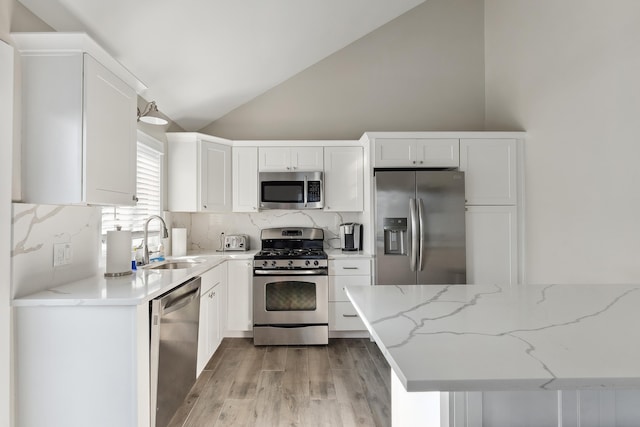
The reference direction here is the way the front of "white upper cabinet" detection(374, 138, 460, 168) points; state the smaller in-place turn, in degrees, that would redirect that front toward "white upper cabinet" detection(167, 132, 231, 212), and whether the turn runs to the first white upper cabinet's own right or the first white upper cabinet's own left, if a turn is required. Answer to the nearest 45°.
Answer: approximately 90° to the first white upper cabinet's own right

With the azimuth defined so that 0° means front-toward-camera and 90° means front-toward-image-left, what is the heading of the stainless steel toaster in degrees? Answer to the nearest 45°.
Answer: approximately 0°

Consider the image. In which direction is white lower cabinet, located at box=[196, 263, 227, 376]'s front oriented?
to the viewer's right

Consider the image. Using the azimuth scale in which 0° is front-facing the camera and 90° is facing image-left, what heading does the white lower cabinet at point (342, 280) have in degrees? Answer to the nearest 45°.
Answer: approximately 0°

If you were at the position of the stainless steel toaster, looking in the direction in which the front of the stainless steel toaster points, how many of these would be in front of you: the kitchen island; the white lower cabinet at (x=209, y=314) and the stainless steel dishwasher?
3

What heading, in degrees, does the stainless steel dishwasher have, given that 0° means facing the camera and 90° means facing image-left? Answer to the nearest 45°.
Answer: approximately 315°

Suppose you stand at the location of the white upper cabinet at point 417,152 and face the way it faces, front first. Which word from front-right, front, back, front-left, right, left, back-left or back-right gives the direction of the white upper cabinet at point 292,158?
right

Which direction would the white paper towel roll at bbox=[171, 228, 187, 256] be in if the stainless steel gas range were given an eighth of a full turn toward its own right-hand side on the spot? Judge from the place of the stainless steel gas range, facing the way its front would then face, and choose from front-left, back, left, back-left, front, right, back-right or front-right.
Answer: front-right

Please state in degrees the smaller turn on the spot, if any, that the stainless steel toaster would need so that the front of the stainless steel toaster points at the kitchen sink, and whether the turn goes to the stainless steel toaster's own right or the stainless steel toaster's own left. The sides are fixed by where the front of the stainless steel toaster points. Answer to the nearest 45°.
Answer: approximately 45° to the stainless steel toaster's own right

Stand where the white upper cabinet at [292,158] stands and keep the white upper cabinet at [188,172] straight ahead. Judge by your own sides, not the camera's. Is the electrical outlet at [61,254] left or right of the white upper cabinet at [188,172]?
left

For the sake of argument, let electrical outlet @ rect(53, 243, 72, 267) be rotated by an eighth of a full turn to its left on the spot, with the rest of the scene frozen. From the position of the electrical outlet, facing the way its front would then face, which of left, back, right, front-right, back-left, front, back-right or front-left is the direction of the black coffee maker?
front
